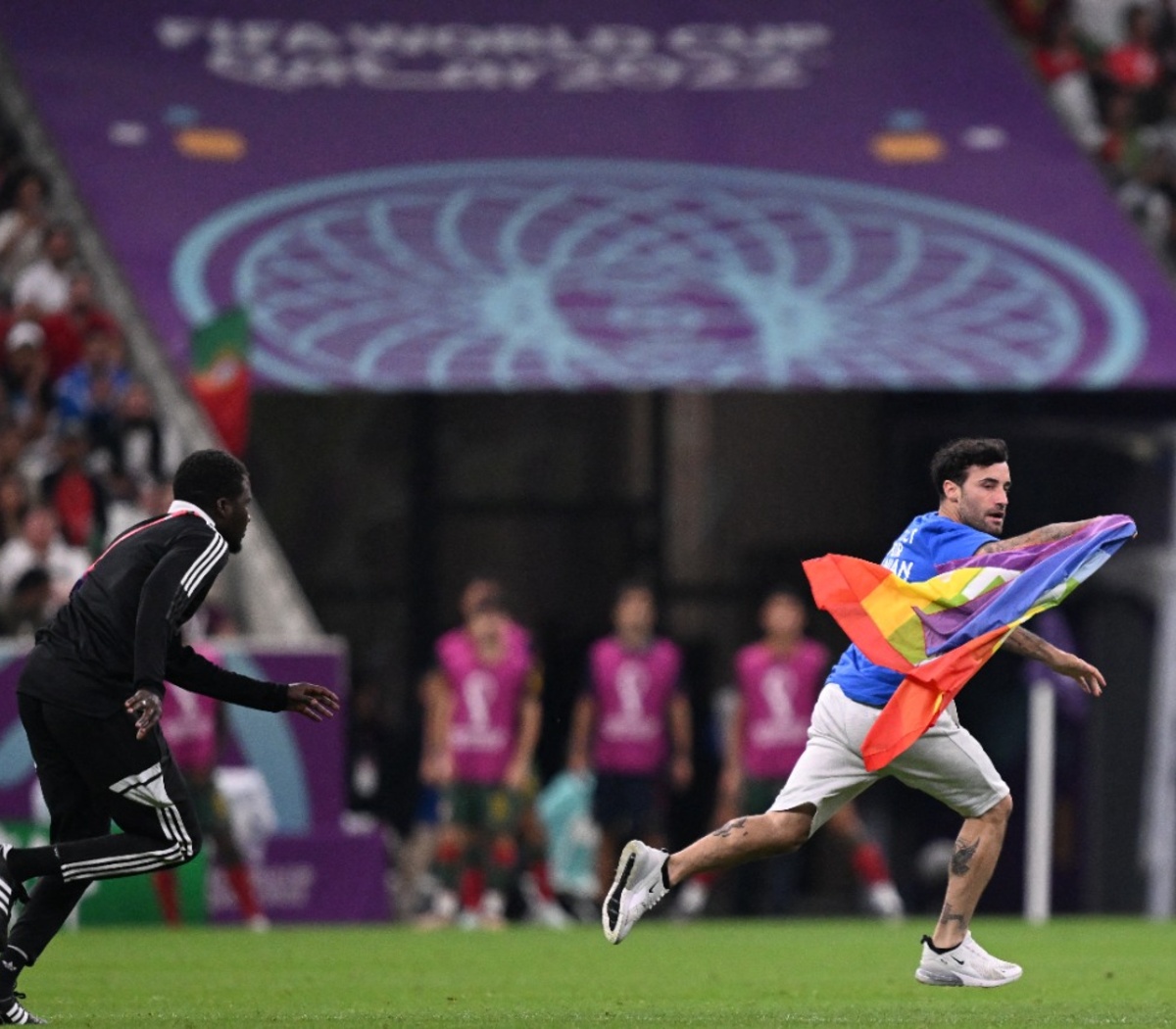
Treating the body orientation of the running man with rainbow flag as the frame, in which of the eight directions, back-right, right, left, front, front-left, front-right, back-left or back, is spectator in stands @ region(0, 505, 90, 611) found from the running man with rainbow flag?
back-left

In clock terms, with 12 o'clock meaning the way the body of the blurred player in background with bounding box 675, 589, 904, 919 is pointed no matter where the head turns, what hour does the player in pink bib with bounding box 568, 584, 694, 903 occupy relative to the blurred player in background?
The player in pink bib is roughly at 3 o'clock from the blurred player in background.

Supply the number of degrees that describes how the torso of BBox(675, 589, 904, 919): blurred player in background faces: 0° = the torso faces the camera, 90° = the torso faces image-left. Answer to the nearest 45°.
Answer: approximately 0°

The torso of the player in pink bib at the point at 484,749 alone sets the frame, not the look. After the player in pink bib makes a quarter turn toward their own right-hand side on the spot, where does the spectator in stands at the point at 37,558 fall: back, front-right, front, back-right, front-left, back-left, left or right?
front
